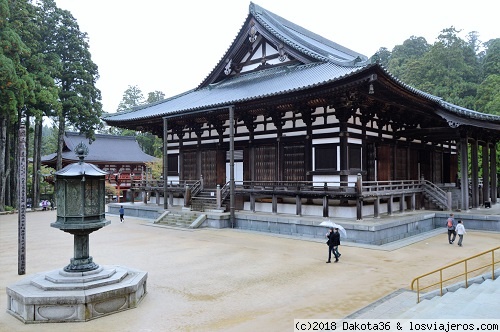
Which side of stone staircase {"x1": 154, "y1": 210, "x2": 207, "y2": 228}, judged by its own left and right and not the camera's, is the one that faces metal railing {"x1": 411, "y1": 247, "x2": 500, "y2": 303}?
left

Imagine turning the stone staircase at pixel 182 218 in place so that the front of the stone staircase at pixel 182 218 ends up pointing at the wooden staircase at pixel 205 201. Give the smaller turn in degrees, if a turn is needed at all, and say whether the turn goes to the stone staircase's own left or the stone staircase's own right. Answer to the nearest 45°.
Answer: approximately 180°

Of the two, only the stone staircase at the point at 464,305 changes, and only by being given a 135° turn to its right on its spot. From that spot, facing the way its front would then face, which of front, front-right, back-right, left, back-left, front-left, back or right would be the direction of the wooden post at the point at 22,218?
back-left

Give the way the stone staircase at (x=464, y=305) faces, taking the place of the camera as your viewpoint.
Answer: facing to the left of the viewer

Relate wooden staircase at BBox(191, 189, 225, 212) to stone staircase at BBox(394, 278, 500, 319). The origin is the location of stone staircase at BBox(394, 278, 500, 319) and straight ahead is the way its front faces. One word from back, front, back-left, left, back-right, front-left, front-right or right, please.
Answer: front-right

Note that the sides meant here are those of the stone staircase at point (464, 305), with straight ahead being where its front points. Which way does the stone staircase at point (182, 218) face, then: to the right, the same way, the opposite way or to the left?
to the left

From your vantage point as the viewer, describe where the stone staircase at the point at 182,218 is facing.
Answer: facing the viewer and to the left of the viewer

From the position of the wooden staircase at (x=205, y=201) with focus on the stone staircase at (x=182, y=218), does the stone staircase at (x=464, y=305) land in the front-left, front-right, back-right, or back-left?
front-left

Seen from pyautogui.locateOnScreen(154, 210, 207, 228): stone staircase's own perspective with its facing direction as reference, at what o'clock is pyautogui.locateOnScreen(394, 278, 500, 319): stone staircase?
pyautogui.locateOnScreen(394, 278, 500, 319): stone staircase is roughly at 10 o'clock from pyautogui.locateOnScreen(154, 210, 207, 228): stone staircase.
